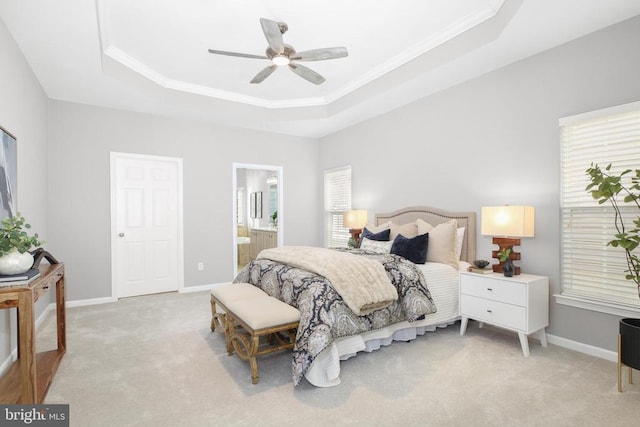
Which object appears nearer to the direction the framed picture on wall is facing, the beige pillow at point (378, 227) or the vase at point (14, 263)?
the beige pillow

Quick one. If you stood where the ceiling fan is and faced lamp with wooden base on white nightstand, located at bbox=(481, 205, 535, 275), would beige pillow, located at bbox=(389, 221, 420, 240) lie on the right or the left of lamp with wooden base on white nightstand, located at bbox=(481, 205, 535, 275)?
left

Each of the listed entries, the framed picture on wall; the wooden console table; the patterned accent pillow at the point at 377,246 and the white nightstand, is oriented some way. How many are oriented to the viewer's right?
2

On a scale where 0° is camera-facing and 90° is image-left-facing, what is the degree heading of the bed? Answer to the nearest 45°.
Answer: approximately 45°

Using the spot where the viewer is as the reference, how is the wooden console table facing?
facing to the right of the viewer

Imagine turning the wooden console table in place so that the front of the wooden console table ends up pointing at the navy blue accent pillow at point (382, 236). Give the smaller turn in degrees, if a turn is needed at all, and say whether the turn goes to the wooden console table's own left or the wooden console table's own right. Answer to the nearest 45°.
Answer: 0° — it already faces it

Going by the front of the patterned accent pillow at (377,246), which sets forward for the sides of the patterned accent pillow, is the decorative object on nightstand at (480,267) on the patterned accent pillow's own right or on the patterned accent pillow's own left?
on the patterned accent pillow's own left

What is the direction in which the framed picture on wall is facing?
to the viewer's right

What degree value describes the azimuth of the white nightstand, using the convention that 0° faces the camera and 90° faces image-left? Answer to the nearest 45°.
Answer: approximately 45°

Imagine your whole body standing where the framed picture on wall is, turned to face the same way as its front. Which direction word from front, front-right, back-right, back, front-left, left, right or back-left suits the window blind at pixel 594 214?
front-right
